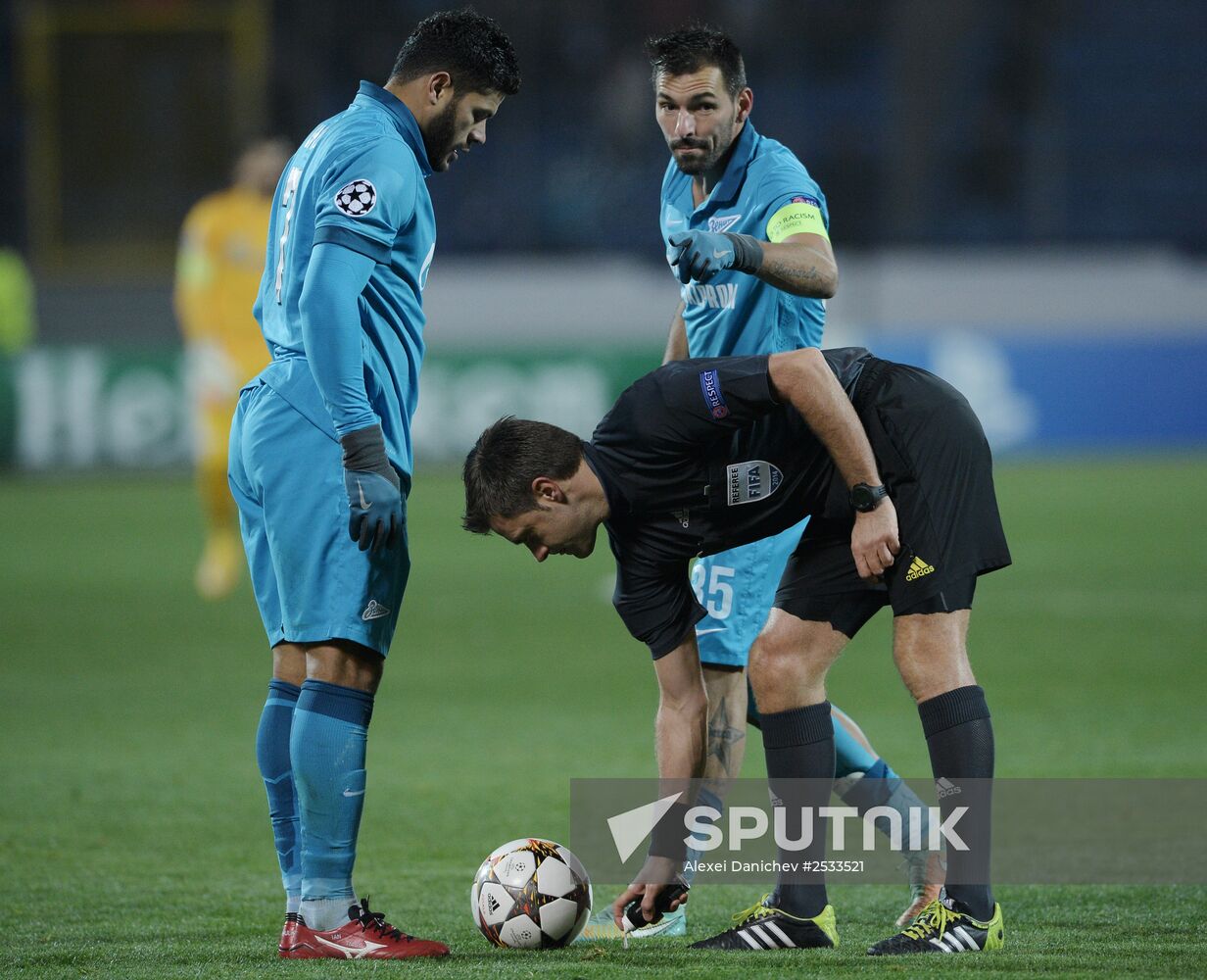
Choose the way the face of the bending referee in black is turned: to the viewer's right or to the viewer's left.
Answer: to the viewer's left

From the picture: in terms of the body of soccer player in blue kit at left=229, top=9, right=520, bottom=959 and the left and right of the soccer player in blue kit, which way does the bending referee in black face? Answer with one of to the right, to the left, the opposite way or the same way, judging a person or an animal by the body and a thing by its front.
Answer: the opposite way

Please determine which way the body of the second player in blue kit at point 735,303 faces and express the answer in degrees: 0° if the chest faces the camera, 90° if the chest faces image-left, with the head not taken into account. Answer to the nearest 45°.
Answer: approximately 45°

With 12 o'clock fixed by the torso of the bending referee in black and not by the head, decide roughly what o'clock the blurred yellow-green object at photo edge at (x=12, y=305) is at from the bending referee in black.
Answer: The blurred yellow-green object at photo edge is roughly at 2 o'clock from the bending referee in black.

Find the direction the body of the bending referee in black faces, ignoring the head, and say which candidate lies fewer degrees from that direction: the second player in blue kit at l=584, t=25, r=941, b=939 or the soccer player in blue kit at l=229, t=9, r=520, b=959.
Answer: the soccer player in blue kit

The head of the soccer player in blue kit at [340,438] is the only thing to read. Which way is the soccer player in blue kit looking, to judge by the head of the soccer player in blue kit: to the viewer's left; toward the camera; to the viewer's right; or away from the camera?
to the viewer's right

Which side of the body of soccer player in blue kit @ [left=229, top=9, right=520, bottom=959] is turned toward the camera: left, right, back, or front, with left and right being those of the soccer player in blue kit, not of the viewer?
right

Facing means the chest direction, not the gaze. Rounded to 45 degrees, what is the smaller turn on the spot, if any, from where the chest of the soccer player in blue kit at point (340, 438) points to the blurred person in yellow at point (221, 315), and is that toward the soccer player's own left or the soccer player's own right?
approximately 90° to the soccer player's own left

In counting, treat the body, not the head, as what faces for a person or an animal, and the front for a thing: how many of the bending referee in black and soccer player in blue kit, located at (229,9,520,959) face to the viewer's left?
1

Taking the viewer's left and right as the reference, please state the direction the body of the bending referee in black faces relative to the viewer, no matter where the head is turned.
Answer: facing to the left of the viewer

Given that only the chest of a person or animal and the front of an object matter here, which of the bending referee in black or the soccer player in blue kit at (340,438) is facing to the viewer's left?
the bending referee in black

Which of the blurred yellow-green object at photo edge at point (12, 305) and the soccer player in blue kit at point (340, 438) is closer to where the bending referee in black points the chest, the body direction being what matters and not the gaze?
the soccer player in blue kit

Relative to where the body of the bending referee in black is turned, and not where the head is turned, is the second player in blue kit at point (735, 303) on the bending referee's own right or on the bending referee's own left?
on the bending referee's own right

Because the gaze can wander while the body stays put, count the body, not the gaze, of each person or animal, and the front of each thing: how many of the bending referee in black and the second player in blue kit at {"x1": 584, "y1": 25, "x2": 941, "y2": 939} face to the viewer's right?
0

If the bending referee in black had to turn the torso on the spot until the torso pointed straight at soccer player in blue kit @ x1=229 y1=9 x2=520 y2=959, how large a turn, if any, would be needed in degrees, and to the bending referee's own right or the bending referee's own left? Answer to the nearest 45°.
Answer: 0° — they already face them
